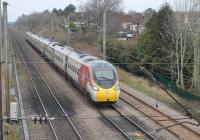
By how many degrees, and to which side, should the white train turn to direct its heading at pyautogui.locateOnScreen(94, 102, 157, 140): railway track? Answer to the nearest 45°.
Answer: approximately 45° to its right

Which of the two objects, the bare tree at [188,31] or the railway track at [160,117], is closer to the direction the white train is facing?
the railway track

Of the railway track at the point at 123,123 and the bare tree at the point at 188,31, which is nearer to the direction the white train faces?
the railway track

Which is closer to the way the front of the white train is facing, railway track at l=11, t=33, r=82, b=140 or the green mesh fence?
the green mesh fence

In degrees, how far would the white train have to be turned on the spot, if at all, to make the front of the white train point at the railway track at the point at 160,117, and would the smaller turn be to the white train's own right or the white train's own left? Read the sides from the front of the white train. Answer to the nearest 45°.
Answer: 0° — it already faces it

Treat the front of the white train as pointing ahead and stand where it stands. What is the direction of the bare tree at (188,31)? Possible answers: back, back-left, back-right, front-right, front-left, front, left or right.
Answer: left

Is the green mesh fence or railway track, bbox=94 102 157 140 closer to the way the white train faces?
the railway track

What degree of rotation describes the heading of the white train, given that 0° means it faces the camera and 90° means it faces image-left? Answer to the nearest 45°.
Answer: approximately 315°

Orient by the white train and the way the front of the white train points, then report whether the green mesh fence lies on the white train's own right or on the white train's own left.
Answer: on the white train's own left
